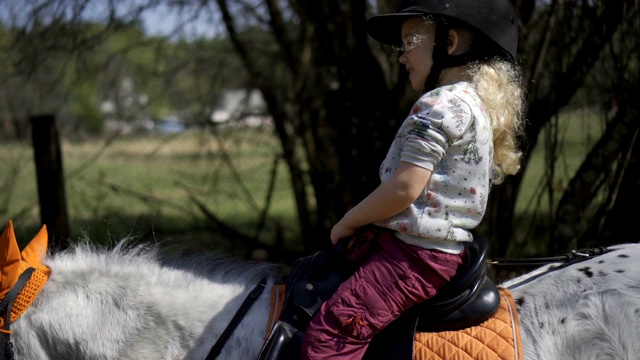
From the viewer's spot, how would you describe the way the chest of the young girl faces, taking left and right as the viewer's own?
facing to the left of the viewer

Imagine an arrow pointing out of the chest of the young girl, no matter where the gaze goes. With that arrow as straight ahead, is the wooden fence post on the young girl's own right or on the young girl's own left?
on the young girl's own right

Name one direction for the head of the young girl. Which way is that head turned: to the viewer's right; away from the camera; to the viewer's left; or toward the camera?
to the viewer's left

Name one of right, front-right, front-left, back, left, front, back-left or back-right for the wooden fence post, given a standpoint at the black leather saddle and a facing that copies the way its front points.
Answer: front-right

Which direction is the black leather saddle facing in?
to the viewer's left
